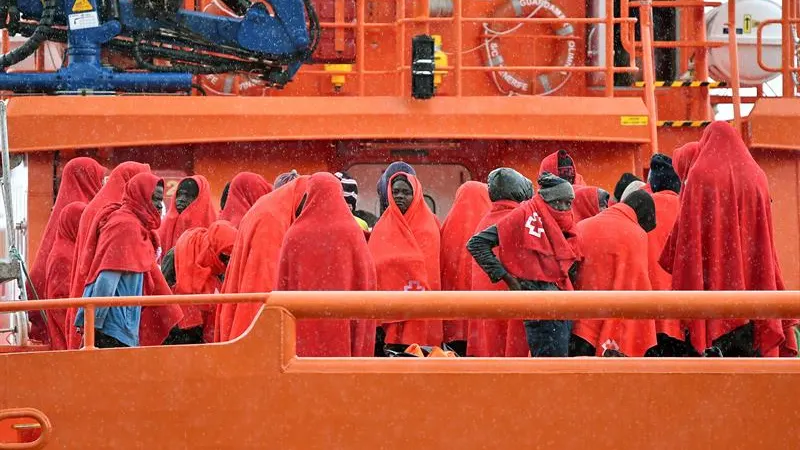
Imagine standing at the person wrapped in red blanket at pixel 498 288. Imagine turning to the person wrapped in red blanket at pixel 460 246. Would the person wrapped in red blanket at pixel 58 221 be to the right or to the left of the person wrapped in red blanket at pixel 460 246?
left

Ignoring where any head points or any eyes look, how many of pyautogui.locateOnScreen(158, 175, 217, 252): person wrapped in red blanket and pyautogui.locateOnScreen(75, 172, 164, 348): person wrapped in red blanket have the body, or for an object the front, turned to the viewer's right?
1

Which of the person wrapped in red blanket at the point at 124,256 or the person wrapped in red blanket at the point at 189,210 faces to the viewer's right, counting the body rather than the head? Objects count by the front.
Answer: the person wrapped in red blanket at the point at 124,256

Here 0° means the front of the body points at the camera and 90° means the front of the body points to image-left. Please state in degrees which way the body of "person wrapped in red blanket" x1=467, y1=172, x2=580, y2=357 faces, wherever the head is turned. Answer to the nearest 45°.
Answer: approximately 315°

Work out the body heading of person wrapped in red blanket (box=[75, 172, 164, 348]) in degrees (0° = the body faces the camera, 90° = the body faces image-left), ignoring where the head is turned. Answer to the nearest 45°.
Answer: approximately 270°

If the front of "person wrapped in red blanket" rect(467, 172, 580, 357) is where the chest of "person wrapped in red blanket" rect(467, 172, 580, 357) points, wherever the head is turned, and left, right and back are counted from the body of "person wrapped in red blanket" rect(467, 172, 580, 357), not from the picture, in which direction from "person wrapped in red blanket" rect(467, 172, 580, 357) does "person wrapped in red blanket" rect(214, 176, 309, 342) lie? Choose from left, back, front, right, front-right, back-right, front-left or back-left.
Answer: back-right

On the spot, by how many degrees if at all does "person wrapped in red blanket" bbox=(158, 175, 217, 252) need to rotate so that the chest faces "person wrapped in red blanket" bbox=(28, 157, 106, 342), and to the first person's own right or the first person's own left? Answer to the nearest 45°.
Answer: approximately 45° to the first person's own right

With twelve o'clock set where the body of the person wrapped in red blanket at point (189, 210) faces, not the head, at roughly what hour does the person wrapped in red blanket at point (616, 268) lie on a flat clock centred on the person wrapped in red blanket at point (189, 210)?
the person wrapped in red blanket at point (616, 268) is roughly at 9 o'clock from the person wrapped in red blanket at point (189, 210).

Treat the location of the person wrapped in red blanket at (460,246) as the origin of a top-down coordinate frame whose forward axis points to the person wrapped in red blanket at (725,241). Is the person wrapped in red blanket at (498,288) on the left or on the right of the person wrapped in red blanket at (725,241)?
right

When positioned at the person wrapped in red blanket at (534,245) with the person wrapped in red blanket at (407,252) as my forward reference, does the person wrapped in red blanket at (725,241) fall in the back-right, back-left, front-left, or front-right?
back-left

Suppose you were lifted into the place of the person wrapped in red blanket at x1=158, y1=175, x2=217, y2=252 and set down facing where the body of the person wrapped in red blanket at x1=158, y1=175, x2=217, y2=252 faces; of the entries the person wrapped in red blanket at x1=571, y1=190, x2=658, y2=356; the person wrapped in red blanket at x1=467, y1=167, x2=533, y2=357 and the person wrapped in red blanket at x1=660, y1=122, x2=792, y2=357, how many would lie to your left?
3
